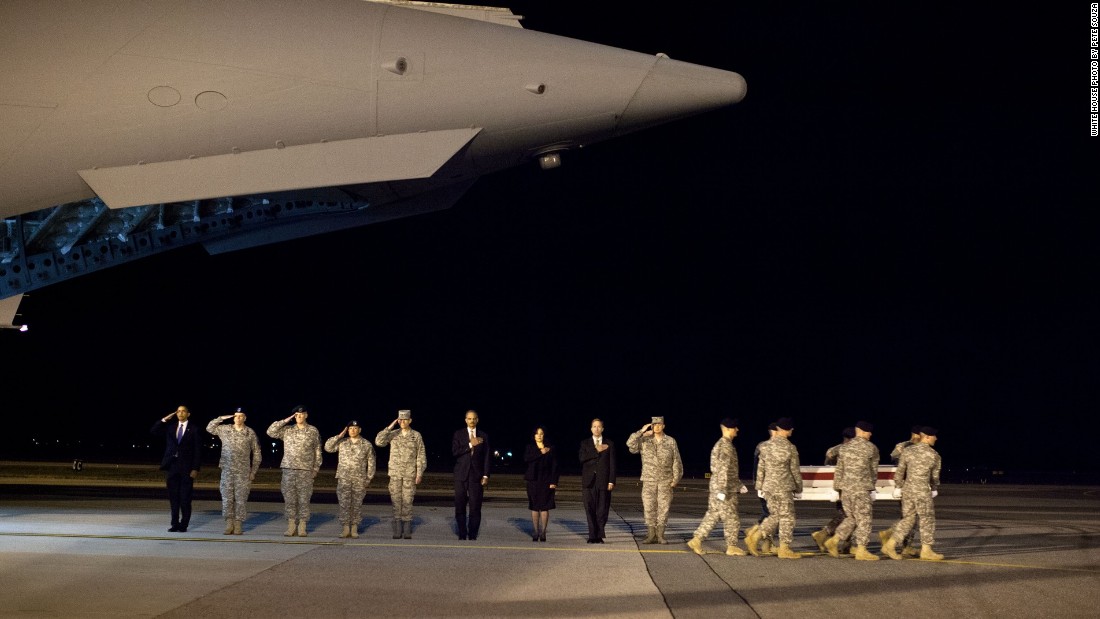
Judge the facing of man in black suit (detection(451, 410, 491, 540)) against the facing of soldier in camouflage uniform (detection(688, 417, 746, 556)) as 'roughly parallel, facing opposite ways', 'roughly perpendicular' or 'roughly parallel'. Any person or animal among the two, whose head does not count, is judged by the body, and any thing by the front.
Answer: roughly perpendicular

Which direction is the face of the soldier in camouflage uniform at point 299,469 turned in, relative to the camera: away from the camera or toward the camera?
toward the camera

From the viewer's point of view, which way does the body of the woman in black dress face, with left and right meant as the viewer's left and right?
facing the viewer

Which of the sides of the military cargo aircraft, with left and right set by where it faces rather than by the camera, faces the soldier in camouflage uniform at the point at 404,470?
right

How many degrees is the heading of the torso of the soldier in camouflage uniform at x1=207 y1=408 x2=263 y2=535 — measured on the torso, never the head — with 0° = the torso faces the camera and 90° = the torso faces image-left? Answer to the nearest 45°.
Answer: approximately 0°

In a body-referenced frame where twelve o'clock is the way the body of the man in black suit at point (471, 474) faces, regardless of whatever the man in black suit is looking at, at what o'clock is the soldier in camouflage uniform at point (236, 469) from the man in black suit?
The soldier in camouflage uniform is roughly at 3 o'clock from the man in black suit.

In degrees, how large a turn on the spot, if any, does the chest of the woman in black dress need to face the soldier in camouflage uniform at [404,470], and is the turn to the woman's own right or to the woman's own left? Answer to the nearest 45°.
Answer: approximately 90° to the woman's own right

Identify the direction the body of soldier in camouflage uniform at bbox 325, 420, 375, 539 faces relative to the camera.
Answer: toward the camera
